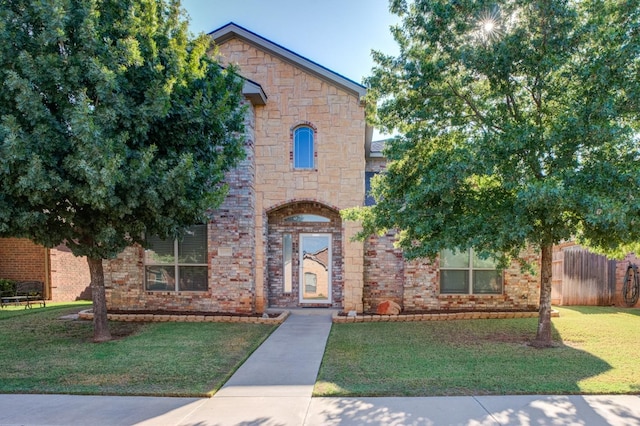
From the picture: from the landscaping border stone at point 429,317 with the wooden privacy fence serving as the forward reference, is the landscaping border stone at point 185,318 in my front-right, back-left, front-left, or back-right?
back-left

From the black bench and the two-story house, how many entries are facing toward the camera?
2

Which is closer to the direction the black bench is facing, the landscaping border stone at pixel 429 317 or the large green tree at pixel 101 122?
the large green tree

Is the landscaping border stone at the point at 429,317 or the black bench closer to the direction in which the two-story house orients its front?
the landscaping border stone

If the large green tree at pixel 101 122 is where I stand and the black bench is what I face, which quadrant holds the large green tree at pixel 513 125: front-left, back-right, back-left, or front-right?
back-right

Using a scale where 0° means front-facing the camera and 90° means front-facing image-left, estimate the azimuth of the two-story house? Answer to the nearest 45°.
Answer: approximately 0°

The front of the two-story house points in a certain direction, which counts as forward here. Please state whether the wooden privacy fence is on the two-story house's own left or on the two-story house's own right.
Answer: on the two-story house's own left
